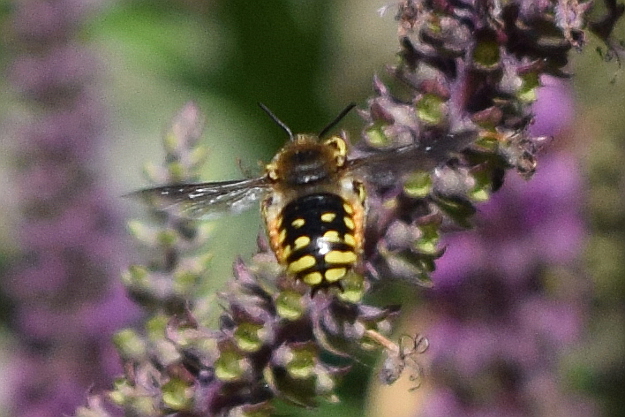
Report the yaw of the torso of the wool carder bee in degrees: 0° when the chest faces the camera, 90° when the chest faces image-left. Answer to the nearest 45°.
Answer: approximately 180°

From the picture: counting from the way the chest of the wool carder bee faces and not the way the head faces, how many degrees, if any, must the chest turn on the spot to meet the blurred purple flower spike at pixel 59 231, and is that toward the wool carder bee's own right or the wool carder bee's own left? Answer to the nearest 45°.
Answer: approximately 45° to the wool carder bee's own left
